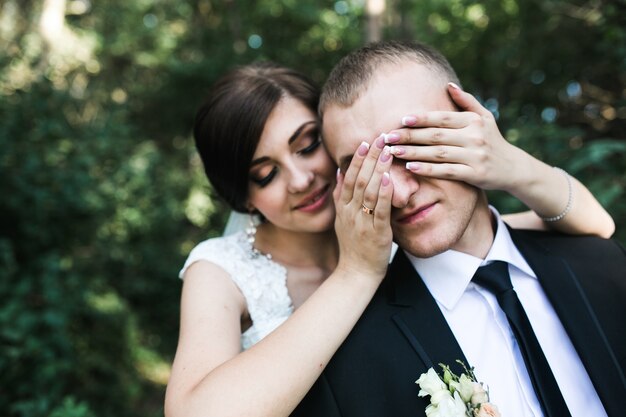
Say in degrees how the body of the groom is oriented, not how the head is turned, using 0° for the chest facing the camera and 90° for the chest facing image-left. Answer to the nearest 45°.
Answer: approximately 0°
